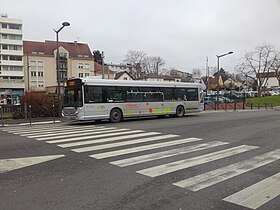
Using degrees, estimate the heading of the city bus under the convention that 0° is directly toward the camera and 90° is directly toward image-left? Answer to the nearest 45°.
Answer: approximately 45°

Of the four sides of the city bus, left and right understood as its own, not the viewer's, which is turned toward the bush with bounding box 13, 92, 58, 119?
front
